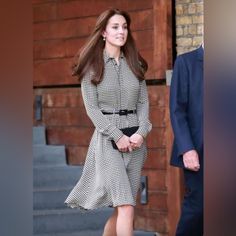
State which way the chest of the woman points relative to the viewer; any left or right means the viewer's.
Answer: facing the viewer and to the right of the viewer

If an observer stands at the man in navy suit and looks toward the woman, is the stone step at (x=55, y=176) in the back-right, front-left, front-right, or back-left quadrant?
front-right
